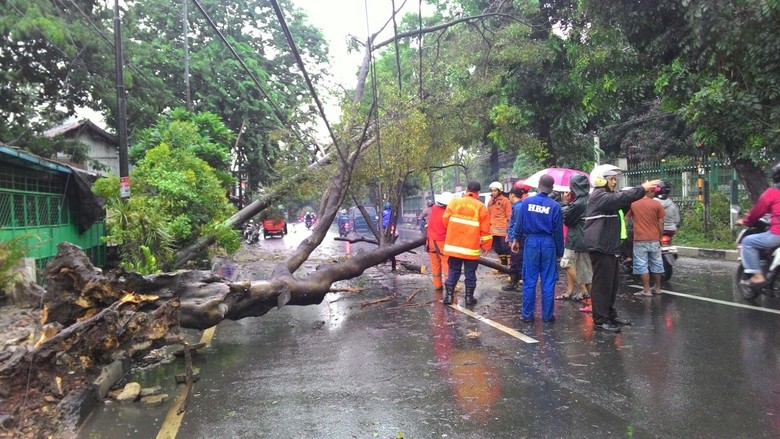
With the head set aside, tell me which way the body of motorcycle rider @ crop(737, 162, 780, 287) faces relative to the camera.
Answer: to the viewer's left

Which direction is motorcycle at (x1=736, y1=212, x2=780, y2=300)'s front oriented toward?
to the viewer's left

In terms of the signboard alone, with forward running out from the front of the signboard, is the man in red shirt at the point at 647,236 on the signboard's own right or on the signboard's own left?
on the signboard's own left

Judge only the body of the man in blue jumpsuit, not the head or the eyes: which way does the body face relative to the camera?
away from the camera

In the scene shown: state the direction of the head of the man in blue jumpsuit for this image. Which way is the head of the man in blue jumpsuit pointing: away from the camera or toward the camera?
away from the camera

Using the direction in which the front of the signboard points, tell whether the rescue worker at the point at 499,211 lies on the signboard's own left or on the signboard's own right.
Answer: on the signboard's own left

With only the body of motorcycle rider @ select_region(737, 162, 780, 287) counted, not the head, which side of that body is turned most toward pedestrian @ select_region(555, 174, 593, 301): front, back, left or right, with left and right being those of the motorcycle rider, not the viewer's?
front

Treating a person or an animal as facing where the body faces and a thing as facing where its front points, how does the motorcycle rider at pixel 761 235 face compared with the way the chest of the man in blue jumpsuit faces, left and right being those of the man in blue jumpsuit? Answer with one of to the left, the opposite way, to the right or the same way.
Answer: to the left

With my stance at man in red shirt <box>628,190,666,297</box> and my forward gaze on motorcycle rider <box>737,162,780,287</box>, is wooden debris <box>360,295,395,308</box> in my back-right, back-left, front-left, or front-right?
back-right
